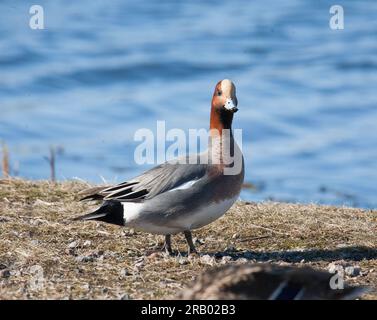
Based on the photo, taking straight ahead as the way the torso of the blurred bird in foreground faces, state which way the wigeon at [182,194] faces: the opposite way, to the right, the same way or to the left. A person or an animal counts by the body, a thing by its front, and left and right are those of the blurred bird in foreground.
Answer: the opposite way

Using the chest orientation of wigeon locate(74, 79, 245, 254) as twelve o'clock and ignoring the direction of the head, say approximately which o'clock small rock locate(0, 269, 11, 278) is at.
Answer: The small rock is roughly at 5 o'clock from the wigeon.

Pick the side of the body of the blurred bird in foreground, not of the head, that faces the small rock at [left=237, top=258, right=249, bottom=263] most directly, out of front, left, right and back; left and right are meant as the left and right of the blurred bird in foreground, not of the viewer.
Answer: right

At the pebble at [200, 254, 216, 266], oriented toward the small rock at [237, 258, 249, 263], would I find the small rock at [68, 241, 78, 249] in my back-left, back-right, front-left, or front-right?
back-left

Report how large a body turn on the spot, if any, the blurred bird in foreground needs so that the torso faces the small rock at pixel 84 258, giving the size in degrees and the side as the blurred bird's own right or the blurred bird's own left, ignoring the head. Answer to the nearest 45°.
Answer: approximately 45° to the blurred bird's own right

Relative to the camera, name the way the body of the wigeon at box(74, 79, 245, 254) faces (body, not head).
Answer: to the viewer's right

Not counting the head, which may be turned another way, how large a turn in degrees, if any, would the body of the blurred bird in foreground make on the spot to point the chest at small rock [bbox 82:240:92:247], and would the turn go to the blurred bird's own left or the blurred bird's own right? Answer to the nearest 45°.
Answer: approximately 45° to the blurred bird's own right

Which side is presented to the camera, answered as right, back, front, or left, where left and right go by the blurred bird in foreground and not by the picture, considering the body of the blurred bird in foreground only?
left
